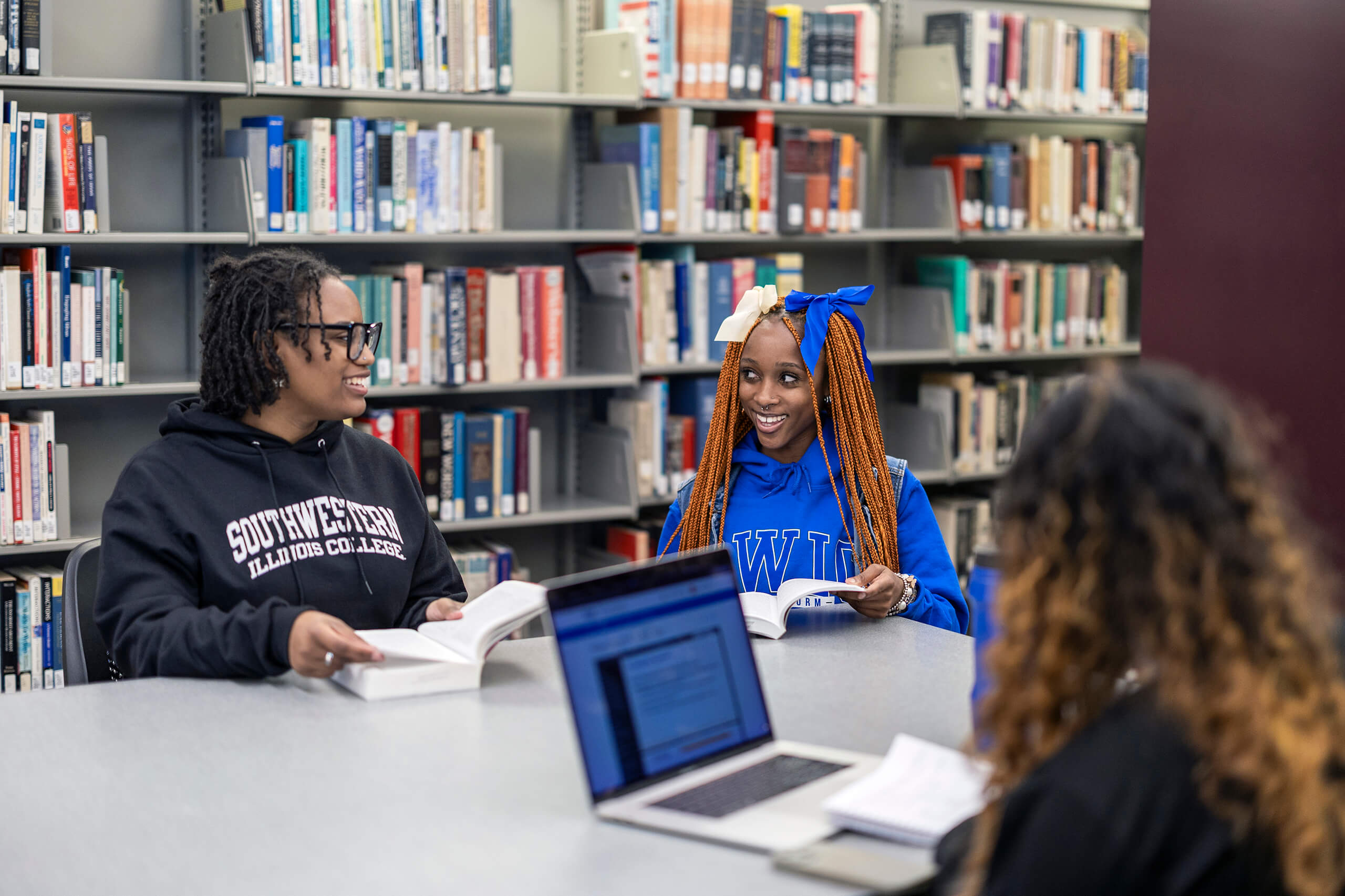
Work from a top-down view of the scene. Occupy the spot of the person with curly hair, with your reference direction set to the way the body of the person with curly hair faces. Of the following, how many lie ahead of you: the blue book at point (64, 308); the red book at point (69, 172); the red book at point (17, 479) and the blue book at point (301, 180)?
4

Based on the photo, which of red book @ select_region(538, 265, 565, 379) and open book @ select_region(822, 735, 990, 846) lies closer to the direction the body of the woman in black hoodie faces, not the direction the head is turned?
the open book

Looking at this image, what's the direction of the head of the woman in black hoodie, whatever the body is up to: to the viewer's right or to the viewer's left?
to the viewer's right

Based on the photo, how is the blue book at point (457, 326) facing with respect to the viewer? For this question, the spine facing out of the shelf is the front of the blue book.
toward the camera

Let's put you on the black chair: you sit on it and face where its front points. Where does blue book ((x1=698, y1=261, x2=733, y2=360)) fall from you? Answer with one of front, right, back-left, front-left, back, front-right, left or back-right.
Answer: left

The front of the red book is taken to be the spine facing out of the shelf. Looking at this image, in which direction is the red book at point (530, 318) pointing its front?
toward the camera

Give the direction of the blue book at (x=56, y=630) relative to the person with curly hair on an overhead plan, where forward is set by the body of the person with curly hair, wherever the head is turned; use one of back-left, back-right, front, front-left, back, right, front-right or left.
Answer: front

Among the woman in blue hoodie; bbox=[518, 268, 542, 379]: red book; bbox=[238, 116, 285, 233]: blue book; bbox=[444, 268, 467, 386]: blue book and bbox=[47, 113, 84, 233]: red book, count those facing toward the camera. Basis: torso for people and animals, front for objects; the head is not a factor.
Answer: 5
